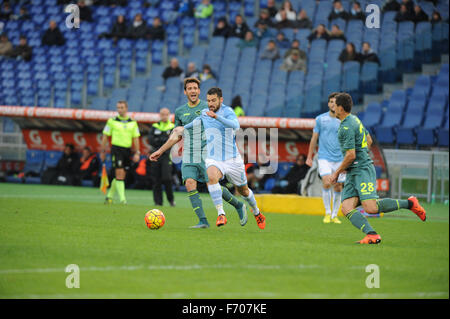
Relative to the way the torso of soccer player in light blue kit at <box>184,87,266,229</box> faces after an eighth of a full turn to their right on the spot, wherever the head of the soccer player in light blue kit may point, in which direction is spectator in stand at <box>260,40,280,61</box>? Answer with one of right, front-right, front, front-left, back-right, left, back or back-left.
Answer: right

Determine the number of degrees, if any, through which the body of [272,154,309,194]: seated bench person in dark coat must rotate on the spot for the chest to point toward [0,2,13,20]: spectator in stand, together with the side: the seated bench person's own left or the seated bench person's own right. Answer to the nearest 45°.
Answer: approximately 90° to the seated bench person's own right

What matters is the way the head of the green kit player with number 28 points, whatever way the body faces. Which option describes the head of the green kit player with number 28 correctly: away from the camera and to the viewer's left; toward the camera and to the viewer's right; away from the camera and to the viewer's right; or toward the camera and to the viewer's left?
away from the camera and to the viewer's left

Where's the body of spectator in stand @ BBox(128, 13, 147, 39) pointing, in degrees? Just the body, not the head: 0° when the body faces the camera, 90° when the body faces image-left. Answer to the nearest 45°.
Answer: approximately 0°

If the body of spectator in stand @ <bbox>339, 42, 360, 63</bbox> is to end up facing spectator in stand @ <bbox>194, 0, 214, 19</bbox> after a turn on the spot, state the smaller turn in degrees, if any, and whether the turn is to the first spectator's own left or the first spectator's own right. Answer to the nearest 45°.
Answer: approximately 135° to the first spectator's own right

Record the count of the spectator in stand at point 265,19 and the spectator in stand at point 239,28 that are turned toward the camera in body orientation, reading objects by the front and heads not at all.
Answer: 2

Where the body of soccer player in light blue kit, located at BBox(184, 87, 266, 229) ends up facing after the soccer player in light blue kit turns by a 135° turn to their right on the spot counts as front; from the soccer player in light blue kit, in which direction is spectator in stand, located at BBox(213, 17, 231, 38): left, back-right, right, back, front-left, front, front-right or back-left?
front
